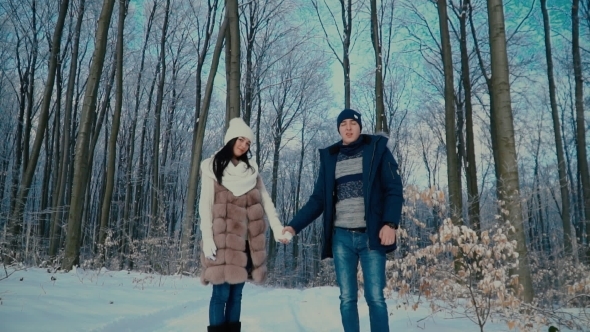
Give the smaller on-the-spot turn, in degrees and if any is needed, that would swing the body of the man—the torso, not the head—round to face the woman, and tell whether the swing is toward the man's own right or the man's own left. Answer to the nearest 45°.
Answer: approximately 90° to the man's own right

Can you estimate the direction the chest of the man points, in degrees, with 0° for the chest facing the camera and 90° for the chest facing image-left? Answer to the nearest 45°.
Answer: approximately 0°

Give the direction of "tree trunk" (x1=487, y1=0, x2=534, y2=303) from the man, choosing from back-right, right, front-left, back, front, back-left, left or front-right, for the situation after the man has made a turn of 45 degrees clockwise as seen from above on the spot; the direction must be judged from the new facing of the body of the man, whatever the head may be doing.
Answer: back

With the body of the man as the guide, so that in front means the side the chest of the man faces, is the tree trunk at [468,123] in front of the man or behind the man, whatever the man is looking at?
behind

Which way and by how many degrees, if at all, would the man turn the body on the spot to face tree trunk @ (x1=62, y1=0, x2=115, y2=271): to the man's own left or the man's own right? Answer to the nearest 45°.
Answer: approximately 135° to the man's own right

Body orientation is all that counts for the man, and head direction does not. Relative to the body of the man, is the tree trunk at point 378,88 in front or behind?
behind

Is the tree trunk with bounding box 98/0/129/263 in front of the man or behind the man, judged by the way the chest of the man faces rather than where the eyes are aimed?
behind

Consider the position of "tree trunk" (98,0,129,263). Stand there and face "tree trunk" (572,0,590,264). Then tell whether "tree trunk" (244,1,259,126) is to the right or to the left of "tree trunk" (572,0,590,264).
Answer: left

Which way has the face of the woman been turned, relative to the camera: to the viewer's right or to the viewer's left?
to the viewer's right

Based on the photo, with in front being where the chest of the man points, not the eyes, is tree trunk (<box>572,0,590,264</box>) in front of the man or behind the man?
behind
